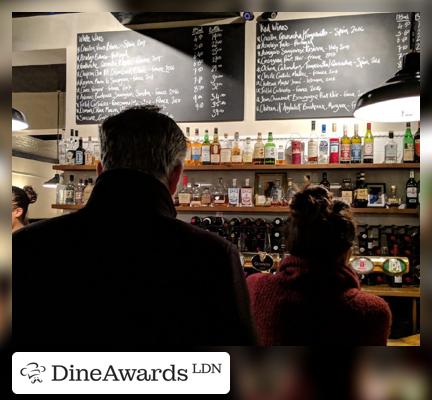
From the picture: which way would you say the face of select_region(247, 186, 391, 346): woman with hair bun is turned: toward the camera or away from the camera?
away from the camera

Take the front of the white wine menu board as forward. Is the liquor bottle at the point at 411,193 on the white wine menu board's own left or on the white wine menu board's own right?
on the white wine menu board's own left

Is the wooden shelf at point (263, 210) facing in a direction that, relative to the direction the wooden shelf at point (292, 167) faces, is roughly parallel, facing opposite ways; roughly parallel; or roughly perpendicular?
roughly parallel

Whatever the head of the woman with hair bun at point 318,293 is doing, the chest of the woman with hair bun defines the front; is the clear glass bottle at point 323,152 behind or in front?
in front

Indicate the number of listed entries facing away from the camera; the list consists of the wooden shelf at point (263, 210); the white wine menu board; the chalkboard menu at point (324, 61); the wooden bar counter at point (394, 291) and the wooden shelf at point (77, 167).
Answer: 0

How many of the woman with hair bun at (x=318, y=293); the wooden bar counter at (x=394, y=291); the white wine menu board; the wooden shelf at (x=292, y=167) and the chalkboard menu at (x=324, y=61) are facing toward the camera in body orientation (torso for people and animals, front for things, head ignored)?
4

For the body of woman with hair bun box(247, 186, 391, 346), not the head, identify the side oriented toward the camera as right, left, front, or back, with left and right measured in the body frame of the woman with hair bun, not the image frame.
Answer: back

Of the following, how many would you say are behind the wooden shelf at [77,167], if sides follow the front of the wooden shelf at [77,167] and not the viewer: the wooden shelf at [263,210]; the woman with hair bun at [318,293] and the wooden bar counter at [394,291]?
0

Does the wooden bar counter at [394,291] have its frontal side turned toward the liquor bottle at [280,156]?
no

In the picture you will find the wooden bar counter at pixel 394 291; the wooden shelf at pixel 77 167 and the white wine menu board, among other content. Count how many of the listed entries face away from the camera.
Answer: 0

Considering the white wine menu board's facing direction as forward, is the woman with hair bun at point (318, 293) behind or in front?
in front

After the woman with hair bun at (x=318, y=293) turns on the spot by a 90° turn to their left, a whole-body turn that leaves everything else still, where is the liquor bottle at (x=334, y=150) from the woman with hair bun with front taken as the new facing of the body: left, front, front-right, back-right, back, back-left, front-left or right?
right

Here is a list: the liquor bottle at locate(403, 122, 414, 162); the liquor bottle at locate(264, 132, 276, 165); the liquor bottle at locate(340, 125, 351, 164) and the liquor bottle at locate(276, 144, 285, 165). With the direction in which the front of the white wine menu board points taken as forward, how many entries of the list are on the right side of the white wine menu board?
0

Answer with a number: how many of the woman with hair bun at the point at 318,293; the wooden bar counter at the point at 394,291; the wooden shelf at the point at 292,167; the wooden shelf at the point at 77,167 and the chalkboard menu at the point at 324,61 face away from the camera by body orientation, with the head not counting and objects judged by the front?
1

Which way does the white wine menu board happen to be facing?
toward the camera
